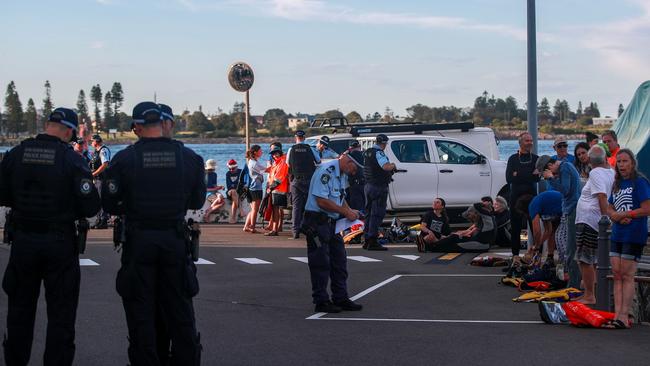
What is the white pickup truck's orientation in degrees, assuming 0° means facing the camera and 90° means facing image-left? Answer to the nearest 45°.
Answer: approximately 270°

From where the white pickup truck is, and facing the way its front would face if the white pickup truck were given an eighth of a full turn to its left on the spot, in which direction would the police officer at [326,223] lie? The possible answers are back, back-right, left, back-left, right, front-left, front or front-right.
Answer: back-right

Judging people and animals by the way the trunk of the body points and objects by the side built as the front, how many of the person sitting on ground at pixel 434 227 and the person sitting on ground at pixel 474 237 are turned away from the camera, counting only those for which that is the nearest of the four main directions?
0

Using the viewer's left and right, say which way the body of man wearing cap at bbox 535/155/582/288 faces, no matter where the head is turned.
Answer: facing to the left of the viewer

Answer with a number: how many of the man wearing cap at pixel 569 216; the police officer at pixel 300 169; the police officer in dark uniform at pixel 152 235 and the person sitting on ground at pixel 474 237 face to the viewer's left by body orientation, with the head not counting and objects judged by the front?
2

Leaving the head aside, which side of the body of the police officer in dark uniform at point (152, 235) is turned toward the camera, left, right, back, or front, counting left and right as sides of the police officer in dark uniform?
back

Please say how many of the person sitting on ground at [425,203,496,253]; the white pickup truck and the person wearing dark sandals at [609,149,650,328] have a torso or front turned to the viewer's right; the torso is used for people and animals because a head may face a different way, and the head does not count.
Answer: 1

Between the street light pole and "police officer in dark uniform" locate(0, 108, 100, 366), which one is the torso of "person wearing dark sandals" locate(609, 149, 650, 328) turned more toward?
the police officer in dark uniform

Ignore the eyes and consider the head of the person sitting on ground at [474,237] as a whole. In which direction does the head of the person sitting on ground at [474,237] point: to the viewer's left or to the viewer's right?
to the viewer's left

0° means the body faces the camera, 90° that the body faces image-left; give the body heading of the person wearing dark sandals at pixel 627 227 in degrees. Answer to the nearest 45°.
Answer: approximately 45°

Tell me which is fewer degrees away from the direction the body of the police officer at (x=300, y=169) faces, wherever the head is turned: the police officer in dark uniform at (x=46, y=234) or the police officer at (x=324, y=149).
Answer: the police officer
